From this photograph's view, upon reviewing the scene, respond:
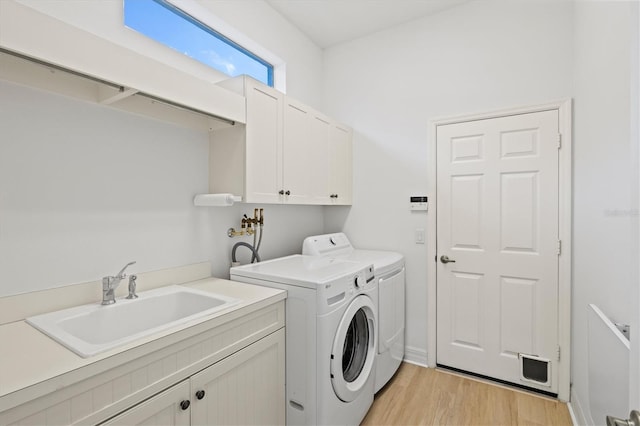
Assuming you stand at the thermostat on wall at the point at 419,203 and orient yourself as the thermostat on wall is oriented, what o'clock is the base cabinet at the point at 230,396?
The base cabinet is roughly at 1 o'clock from the thermostat on wall.

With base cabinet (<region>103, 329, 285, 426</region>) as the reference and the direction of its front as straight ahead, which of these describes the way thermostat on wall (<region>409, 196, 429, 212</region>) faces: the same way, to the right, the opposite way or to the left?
to the right

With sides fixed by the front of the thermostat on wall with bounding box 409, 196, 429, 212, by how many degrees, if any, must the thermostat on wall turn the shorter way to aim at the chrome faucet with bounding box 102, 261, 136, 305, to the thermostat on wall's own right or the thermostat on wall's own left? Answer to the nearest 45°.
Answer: approximately 45° to the thermostat on wall's own right

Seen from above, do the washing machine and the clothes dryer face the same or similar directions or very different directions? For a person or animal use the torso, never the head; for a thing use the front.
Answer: same or similar directions

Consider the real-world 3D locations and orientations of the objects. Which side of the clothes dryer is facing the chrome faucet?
right

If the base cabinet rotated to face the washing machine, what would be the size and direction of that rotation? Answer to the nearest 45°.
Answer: approximately 45° to its left

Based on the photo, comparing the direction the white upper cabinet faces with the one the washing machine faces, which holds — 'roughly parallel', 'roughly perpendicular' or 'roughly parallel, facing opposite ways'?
roughly parallel

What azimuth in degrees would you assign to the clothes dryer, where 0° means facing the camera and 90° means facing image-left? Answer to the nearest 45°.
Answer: approximately 315°

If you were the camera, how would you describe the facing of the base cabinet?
facing the viewer and to the right of the viewer

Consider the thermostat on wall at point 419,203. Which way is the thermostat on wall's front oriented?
toward the camera

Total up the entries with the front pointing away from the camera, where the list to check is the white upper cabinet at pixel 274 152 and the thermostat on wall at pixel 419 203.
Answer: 0

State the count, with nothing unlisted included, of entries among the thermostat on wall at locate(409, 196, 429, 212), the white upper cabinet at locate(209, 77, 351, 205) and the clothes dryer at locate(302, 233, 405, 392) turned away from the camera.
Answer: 0

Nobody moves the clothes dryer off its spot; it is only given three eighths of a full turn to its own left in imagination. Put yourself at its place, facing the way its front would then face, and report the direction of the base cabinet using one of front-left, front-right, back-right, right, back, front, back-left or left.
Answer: back-left
